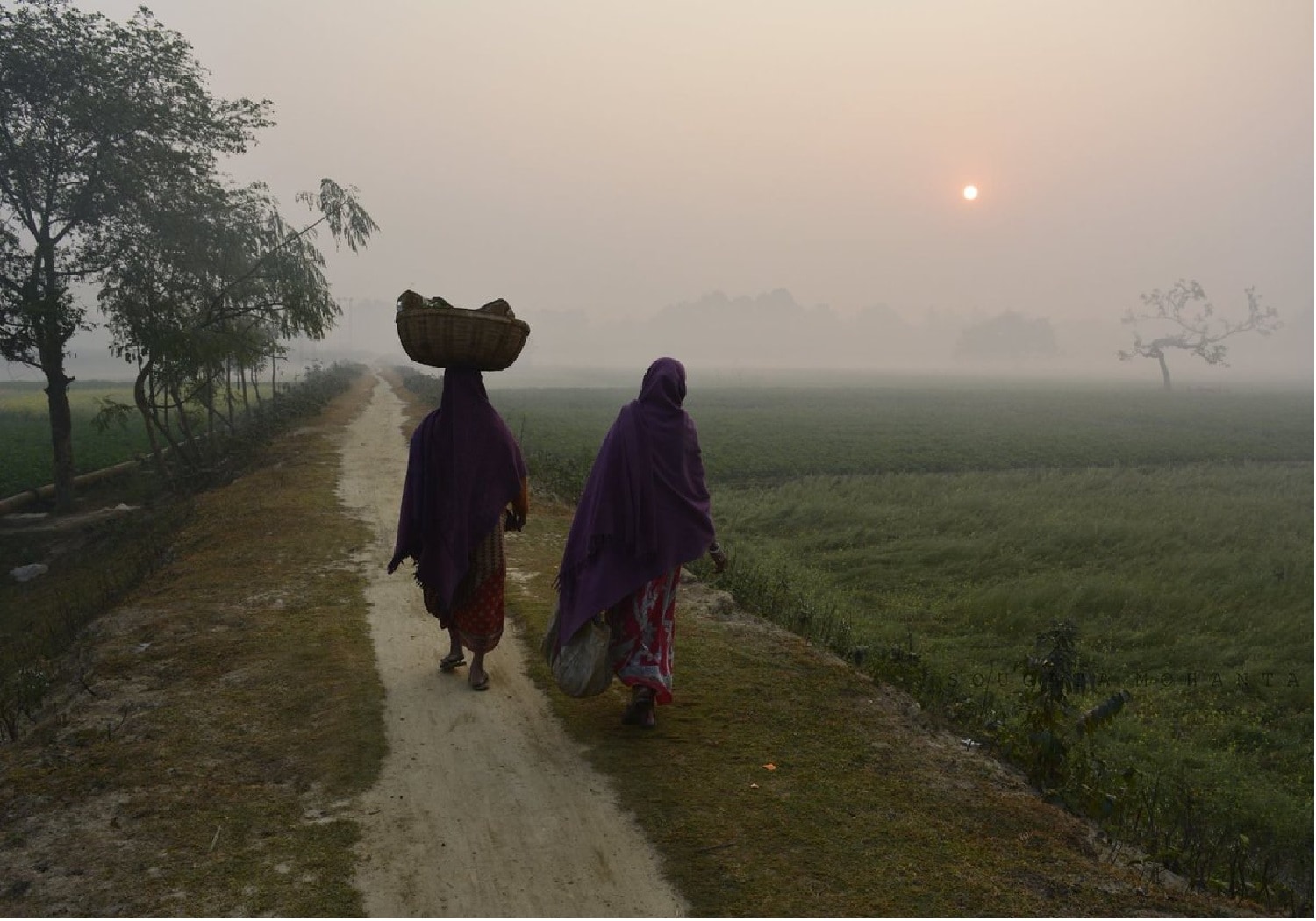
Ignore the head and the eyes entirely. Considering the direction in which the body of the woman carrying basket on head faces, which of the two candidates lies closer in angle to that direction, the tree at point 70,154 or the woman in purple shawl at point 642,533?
the tree

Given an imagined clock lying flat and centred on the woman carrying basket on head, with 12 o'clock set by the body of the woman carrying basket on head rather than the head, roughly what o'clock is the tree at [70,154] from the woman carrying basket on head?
The tree is roughly at 11 o'clock from the woman carrying basket on head.

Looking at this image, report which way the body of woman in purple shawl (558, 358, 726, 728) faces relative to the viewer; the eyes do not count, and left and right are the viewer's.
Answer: facing away from the viewer

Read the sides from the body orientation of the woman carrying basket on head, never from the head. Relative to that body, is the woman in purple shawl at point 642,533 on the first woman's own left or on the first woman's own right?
on the first woman's own right

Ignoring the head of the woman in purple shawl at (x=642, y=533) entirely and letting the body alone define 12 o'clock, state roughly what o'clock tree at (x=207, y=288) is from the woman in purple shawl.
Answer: The tree is roughly at 11 o'clock from the woman in purple shawl.

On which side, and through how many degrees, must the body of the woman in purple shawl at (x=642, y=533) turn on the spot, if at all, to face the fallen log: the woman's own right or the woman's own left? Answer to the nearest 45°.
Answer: approximately 45° to the woman's own left

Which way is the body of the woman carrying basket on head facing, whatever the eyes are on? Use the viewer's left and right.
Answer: facing away from the viewer

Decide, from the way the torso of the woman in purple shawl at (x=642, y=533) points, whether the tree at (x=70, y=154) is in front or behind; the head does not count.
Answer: in front

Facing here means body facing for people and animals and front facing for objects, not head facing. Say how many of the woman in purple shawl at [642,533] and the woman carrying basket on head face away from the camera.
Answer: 2

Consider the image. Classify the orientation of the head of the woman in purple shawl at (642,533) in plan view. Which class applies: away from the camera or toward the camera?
away from the camera

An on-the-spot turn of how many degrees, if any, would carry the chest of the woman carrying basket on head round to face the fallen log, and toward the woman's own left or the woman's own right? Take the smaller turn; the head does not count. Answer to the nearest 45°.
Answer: approximately 45° to the woman's own left
